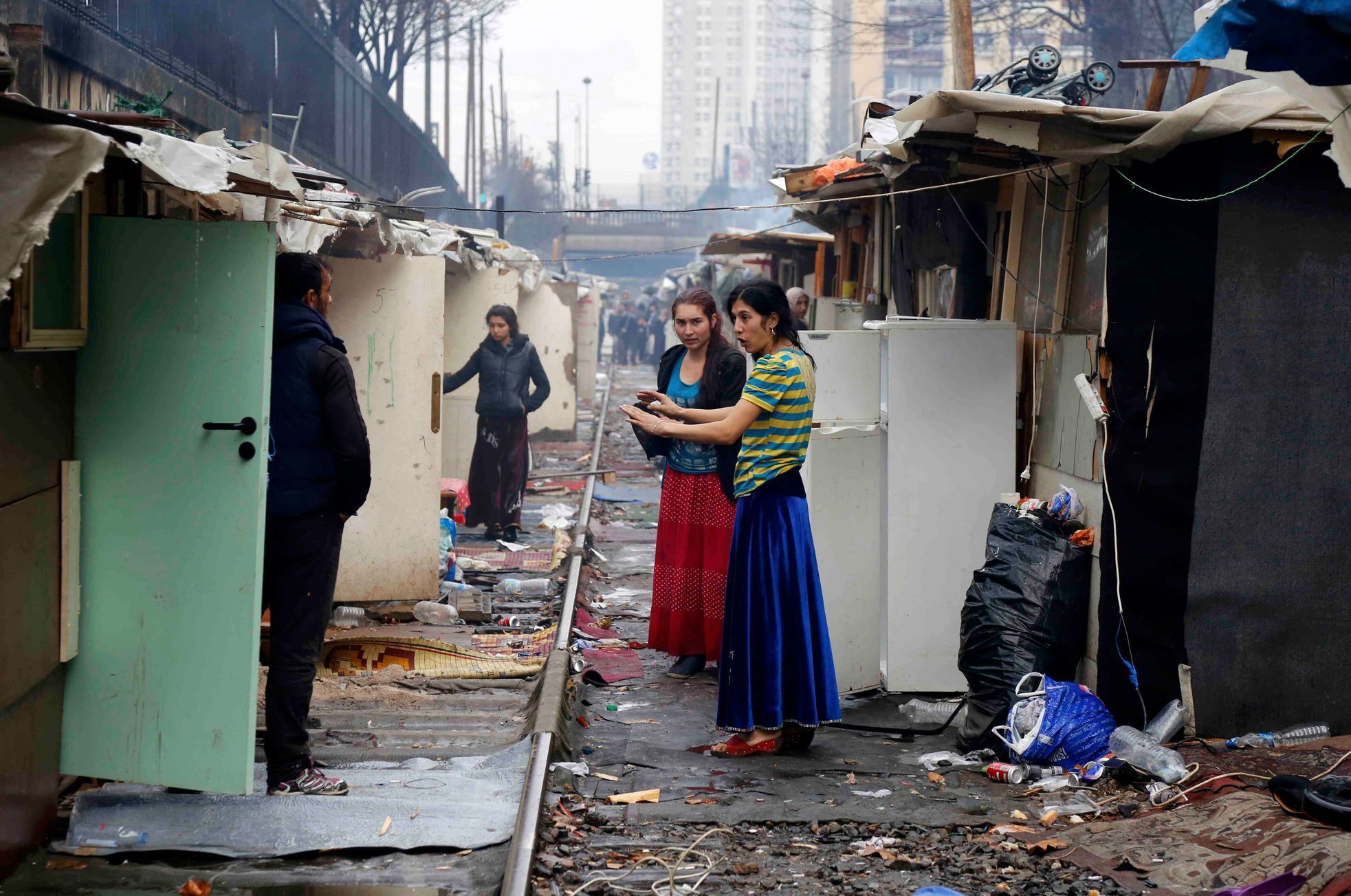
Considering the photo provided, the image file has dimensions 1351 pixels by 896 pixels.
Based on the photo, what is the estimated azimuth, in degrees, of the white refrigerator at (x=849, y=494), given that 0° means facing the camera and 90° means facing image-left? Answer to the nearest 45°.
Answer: approximately 45°

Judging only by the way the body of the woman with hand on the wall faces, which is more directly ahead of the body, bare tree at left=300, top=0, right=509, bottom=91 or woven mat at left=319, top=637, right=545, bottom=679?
the woven mat

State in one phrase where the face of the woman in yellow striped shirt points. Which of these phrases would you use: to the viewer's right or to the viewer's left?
to the viewer's left

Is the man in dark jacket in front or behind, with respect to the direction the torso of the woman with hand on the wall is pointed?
in front

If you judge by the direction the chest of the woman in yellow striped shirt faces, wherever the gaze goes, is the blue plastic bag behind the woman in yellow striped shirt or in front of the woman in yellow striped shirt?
behind

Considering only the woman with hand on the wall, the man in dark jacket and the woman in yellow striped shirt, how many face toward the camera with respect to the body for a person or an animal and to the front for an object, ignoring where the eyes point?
1

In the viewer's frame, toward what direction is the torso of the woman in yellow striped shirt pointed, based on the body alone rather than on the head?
to the viewer's left

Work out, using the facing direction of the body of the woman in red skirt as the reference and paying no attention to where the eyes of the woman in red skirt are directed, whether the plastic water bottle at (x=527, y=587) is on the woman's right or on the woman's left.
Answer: on the woman's right

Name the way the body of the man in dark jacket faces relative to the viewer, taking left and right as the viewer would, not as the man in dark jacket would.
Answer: facing away from the viewer and to the right of the viewer

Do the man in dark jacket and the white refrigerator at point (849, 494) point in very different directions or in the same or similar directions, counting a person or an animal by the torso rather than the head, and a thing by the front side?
very different directions
